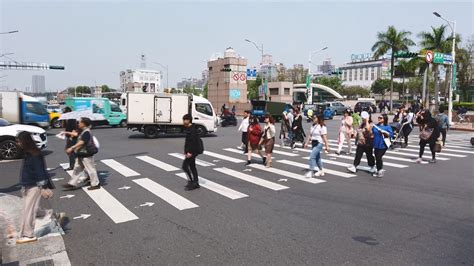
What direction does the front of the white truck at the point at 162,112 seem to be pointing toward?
to the viewer's right

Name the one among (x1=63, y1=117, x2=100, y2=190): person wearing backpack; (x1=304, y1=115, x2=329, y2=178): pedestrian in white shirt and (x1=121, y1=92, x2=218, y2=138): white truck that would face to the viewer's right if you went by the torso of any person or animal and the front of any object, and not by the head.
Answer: the white truck

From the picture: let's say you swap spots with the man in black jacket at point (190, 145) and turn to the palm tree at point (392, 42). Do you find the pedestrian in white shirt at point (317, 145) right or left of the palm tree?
right

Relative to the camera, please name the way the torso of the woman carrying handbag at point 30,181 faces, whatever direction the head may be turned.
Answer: to the viewer's left

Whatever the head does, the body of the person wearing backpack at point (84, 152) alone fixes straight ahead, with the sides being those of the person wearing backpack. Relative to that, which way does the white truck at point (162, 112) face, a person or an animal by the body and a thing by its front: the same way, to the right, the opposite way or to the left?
the opposite way

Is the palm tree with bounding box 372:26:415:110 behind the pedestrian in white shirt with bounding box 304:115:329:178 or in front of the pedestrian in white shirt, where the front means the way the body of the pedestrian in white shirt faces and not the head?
behind

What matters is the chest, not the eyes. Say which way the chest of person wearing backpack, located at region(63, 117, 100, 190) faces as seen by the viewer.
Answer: to the viewer's left

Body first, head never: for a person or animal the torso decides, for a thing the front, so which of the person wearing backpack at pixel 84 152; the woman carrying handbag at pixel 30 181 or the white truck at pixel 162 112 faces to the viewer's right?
the white truck

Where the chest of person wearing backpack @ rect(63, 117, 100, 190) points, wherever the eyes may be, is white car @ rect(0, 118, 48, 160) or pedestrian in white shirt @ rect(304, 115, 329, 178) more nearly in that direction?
the white car

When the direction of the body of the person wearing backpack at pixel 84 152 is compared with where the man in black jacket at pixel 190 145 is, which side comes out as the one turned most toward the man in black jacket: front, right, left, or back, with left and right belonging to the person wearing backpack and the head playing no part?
back

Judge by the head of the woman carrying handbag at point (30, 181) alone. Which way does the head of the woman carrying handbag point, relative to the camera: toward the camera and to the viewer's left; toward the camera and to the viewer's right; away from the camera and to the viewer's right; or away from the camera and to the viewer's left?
away from the camera and to the viewer's left

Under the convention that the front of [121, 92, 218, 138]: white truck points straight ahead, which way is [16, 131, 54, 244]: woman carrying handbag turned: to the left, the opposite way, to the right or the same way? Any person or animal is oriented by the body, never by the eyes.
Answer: the opposite way

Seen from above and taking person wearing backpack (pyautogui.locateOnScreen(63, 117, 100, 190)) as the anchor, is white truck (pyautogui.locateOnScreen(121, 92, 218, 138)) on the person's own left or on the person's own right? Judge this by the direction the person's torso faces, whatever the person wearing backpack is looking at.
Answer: on the person's own right

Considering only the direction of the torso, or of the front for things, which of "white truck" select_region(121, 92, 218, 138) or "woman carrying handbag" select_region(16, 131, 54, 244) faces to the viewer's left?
the woman carrying handbag

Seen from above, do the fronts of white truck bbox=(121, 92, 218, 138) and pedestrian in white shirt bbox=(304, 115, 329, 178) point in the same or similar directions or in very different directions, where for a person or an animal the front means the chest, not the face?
very different directions

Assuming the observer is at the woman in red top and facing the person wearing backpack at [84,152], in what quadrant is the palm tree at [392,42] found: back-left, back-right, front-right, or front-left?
back-right
